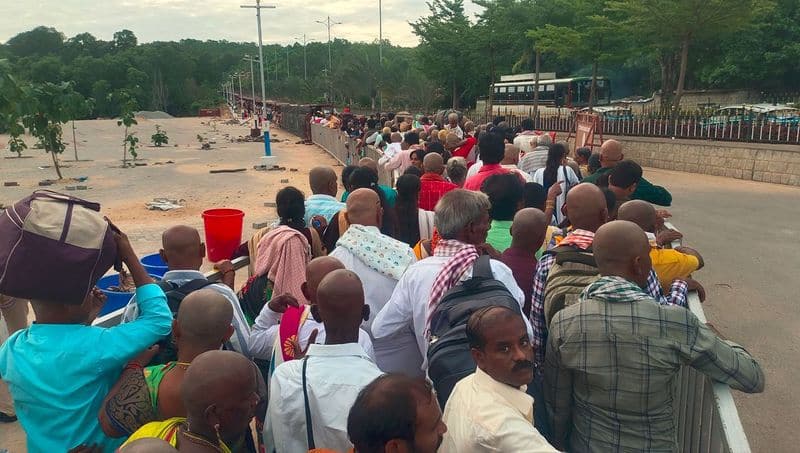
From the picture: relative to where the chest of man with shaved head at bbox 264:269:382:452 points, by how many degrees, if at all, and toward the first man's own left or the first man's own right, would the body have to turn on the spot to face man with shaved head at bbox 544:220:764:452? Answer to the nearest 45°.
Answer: approximately 90° to the first man's own right

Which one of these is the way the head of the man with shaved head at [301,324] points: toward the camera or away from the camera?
away from the camera

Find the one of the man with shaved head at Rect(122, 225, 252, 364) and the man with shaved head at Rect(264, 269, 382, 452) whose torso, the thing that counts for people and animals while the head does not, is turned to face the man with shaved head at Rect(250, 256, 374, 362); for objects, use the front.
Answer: the man with shaved head at Rect(264, 269, 382, 452)

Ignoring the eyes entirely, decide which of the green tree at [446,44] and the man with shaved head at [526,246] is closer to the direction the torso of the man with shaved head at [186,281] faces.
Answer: the green tree

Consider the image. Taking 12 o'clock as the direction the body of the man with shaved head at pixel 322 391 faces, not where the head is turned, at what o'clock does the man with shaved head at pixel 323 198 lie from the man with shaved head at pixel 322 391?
the man with shaved head at pixel 323 198 is roughly at 12 o'clock from the man with shaved head at pixel 322 391.

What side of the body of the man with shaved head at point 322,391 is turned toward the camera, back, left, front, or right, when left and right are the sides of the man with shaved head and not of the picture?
back

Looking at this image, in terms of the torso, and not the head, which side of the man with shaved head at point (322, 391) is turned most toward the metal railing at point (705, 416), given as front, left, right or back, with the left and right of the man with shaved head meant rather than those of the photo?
right

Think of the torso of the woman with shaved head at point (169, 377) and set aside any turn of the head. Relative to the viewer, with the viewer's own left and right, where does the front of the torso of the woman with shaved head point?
facing away from the viewer

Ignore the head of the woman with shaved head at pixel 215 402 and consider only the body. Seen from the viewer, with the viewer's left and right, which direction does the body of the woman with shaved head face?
facing away from the viewer and to the right of the viewer

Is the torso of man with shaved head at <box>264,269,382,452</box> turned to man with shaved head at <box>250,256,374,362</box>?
yes

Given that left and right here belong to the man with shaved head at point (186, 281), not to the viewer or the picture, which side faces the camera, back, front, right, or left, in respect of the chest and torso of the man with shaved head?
back

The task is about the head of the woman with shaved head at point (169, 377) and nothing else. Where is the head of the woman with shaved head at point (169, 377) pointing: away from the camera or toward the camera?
away from the camera
